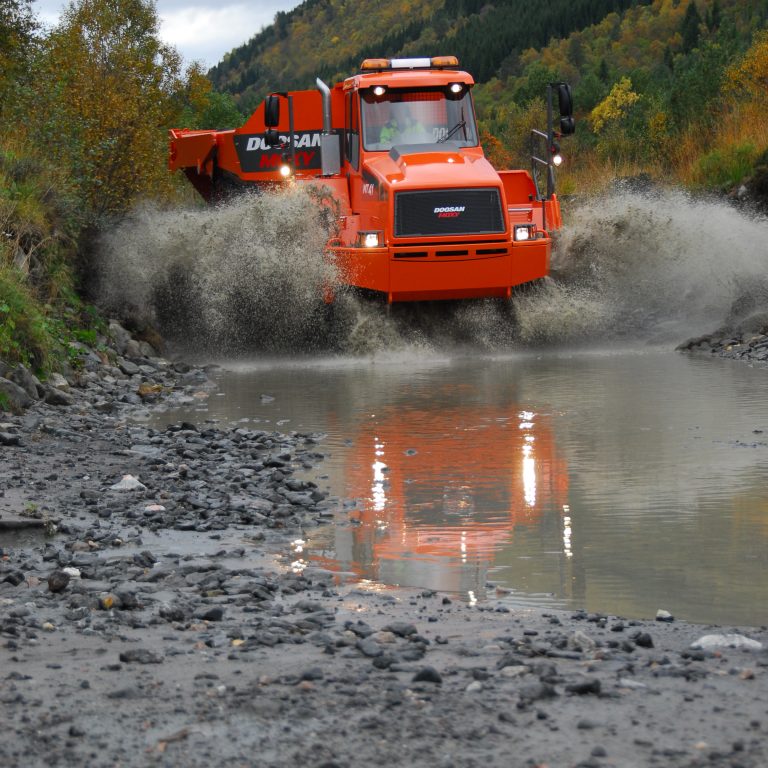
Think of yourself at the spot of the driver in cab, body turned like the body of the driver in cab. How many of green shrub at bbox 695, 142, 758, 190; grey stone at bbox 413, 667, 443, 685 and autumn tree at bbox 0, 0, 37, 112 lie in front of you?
1

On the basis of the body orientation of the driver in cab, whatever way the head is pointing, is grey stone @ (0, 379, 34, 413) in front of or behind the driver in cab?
in front

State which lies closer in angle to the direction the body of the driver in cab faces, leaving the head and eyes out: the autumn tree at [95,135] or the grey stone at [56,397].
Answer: the grey stone

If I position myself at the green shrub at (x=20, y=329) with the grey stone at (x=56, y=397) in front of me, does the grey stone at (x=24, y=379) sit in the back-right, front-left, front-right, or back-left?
front-right

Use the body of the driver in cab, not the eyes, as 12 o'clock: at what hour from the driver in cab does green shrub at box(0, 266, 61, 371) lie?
The green shrub is roughly at 1 o'clock from the driver in cab.

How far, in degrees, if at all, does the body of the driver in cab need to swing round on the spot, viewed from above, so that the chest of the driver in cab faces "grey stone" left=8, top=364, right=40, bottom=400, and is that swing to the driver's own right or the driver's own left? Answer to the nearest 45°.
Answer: approximately 45° to the driver's own right

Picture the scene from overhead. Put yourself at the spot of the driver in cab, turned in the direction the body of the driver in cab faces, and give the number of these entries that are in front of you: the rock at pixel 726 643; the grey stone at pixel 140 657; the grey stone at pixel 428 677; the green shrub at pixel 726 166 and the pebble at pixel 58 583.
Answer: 4

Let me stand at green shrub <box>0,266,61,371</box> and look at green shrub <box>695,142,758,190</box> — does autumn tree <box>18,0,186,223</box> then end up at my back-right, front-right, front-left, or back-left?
front-left

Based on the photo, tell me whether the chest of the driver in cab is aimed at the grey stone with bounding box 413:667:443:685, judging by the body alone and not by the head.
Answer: yes

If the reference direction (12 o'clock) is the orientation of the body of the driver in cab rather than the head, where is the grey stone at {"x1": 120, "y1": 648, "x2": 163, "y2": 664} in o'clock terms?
The grey stone is roughly at 12 o'clock from the driver in cab.

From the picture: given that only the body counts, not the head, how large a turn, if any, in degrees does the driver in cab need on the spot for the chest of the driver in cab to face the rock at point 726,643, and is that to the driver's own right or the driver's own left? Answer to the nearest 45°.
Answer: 0° — they already face it

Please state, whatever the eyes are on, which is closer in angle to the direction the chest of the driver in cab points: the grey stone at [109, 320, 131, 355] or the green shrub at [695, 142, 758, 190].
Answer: the grey stone

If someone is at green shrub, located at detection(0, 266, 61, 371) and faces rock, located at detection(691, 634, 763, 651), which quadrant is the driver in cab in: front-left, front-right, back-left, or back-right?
back-left

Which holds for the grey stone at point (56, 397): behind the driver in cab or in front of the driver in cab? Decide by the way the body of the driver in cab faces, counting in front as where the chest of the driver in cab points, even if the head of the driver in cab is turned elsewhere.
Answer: in front

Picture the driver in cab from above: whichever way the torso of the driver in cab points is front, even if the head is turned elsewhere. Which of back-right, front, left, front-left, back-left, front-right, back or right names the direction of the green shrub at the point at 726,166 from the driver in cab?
back-left

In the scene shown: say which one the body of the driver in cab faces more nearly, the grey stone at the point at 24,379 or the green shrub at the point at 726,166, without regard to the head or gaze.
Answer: the grey stone

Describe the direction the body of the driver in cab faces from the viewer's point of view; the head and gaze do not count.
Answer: toward the camera
